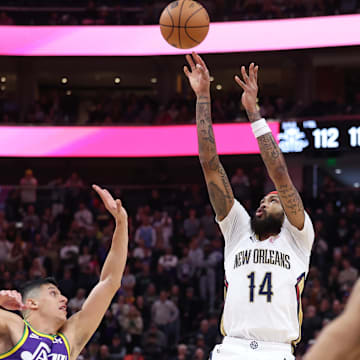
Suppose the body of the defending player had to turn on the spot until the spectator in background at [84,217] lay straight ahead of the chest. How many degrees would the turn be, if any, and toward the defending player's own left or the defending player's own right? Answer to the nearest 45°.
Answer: approximately 135° to the defending player's own left

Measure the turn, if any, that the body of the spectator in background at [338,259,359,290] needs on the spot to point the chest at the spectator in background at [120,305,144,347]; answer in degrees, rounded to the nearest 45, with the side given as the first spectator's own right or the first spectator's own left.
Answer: approximately 90° to the first spectator's own right

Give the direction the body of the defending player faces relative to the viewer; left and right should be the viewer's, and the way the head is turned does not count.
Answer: facing the viewer and to the right of the viewer

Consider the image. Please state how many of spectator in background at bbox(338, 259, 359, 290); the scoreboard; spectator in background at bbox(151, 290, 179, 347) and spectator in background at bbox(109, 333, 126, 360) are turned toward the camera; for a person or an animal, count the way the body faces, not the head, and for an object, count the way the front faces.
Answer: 4

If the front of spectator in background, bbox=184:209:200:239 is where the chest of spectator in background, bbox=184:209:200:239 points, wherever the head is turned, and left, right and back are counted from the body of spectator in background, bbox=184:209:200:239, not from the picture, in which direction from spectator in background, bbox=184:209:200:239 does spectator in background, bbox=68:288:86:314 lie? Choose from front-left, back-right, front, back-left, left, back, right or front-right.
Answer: front-right

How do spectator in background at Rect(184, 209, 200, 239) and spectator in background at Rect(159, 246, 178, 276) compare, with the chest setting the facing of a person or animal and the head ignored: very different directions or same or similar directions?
same or similar directions

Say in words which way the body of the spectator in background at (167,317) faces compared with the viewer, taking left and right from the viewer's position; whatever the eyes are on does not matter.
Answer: facing the viewer

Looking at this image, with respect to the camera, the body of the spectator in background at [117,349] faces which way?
toward the camera

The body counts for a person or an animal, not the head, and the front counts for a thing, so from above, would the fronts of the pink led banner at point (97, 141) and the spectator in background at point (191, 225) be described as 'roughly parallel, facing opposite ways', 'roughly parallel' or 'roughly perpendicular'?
roughly parallel

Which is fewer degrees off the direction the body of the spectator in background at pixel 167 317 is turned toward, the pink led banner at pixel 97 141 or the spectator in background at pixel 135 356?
the spectator in background

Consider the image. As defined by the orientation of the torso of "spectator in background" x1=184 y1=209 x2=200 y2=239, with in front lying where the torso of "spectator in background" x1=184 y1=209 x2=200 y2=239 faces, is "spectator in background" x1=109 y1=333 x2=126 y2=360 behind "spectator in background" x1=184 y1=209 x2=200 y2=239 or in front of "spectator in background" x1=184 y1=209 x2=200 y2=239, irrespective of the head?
in front

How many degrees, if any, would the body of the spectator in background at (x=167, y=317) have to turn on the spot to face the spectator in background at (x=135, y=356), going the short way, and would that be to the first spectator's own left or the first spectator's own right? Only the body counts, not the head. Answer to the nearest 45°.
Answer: approximately 45° to the first spectator's own right

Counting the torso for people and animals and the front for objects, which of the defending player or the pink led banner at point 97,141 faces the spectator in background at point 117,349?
the pink led banner

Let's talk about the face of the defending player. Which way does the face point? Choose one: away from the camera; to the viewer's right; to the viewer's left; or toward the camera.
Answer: to the viewer's right
